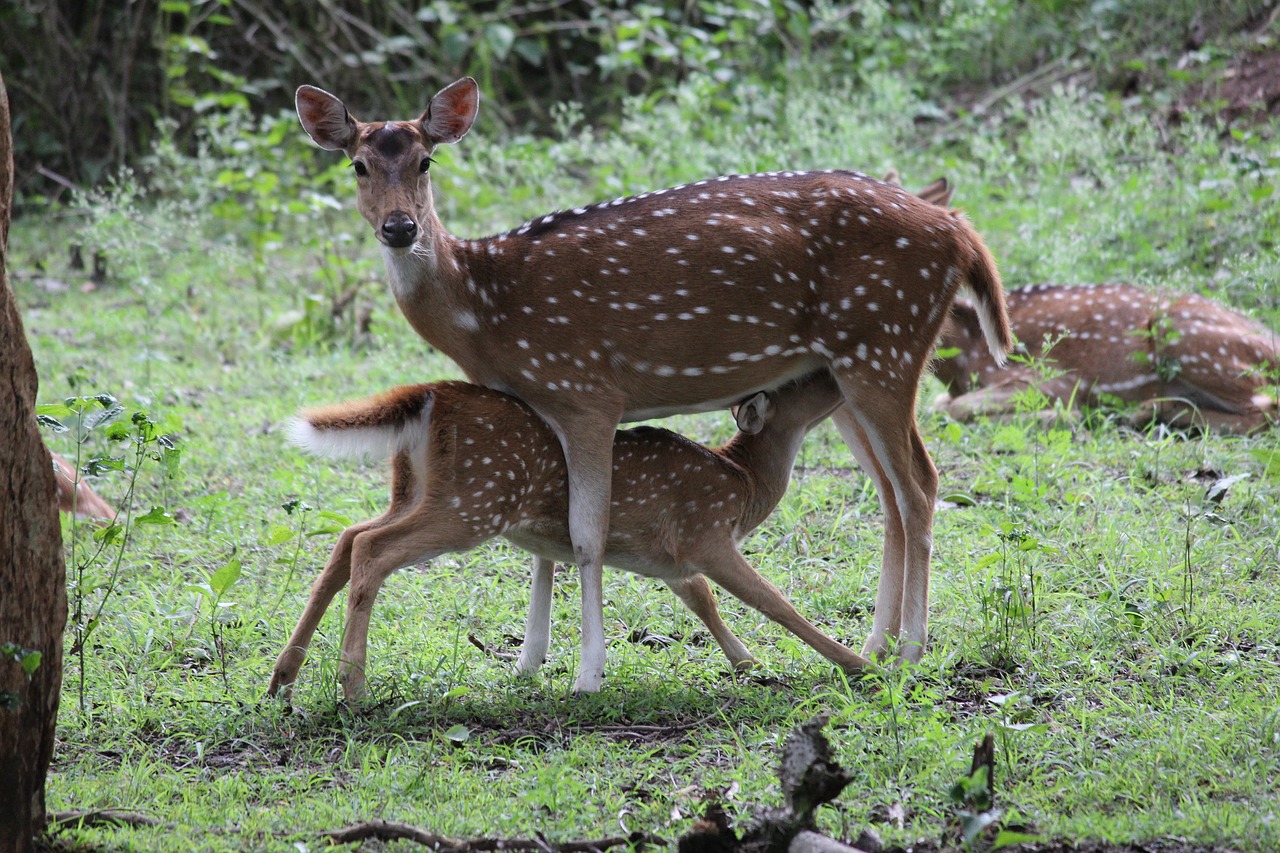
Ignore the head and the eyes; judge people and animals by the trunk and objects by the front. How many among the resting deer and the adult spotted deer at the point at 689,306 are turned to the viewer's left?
2

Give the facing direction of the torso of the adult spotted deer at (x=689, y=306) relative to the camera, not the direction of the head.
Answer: to the viewer's left

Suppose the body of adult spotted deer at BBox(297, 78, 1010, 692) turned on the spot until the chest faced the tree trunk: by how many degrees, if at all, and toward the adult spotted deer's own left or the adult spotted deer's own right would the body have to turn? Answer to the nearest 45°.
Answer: approximately 45° to the adult spotted deer's own left

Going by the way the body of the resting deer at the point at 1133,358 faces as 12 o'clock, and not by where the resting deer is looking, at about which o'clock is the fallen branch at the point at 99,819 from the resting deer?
The fallen branch is roughly at 10 o'clock from the resting deer.

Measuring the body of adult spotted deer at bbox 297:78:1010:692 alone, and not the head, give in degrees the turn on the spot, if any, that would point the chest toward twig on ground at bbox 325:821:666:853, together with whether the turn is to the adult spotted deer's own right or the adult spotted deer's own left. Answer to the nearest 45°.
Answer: approximately 90° to the adult spotted deer's own left

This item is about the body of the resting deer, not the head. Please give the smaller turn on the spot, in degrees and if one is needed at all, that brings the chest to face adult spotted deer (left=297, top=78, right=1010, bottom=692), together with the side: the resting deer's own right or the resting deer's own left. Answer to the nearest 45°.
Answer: approximately 45° to the resting deer's own left

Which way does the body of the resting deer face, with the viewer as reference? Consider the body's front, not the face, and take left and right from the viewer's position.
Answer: facing to the left of the viewer
